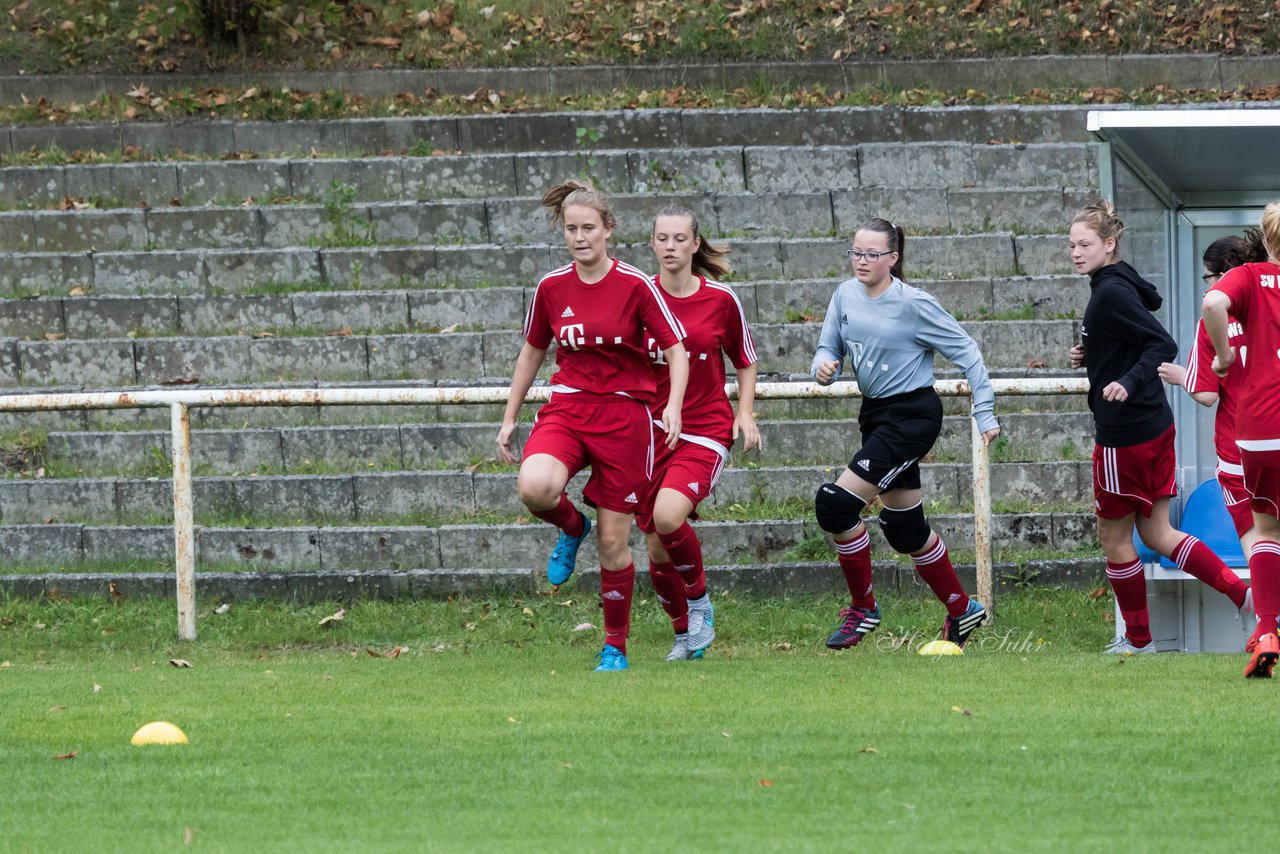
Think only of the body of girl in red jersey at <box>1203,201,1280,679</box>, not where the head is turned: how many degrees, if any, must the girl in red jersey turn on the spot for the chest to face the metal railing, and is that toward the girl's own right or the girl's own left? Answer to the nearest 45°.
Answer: approximately 90° to the girl's own left

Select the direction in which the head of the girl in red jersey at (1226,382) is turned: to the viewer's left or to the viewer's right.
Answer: to the viewer's left

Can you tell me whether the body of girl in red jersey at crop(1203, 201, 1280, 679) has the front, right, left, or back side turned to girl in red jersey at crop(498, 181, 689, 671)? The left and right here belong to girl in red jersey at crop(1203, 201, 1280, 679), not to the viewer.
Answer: left

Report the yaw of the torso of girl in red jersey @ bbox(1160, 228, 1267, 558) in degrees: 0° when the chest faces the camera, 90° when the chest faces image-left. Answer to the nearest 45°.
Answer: approximately 90°

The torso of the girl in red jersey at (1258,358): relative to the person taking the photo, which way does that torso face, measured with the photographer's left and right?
facing away from the viewer

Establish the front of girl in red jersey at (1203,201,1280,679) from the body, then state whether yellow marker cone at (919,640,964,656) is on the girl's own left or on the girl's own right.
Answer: on the girl's own left

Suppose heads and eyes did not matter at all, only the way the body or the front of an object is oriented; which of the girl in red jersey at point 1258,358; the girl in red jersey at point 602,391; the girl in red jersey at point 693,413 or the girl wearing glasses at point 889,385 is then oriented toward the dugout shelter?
the girl in red jersey at point 1258,358

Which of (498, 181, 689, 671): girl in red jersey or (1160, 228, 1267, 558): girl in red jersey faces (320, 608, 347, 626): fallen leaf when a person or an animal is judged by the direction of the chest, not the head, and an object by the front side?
(1160, 228, 1267, 558): girl in red jersey

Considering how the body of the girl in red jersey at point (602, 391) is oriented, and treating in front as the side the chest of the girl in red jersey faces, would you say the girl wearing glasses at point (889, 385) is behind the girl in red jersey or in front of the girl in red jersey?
behind
